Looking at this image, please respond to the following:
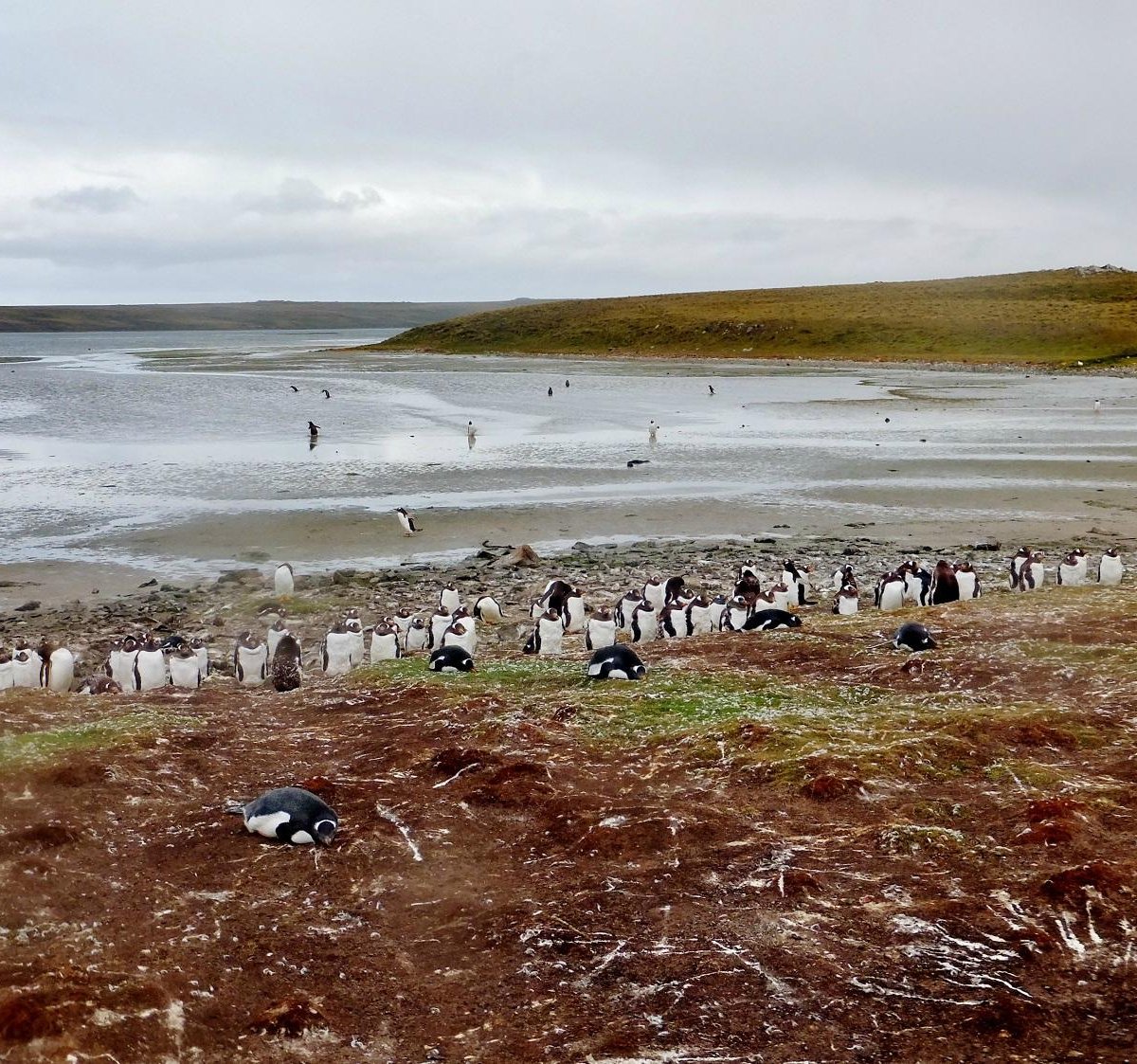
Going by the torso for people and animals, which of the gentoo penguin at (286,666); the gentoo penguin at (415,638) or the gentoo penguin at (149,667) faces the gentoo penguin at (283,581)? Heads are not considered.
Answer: the gentoo penguin at (286,666)

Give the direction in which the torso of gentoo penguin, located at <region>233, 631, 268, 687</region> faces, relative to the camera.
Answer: toward the camera

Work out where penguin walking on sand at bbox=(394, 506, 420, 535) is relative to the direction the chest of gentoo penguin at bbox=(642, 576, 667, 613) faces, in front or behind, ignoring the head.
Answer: behind

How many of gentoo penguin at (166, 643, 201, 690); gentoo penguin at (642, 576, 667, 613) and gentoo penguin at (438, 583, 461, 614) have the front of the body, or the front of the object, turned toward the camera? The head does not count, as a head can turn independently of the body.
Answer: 3

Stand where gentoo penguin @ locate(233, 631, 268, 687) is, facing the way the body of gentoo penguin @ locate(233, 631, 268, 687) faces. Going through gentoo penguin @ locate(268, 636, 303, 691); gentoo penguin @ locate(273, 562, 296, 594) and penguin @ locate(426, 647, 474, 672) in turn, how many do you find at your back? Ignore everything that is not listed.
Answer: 1

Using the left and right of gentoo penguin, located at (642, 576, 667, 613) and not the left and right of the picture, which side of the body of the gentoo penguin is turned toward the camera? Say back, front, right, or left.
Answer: front

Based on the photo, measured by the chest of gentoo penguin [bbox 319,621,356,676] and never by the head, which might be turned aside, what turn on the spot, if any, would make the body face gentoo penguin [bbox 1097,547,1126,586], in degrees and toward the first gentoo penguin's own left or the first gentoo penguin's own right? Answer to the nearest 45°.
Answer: approximately 90° to the first gentoo penguin's own left

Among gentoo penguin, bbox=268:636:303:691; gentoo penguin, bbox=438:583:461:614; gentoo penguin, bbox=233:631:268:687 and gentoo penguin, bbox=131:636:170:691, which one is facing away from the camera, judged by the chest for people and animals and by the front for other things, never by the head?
gentoo penguin, bbox=268:636:303:691

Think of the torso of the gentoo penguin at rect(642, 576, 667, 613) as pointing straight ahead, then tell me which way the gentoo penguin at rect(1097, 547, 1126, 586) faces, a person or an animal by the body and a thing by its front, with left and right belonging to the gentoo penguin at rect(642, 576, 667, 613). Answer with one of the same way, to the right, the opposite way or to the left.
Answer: the same way

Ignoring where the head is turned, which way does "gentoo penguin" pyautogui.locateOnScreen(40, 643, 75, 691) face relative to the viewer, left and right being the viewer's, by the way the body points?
facing the viewer

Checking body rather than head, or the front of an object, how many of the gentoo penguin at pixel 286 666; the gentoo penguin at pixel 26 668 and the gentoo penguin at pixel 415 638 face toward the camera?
2

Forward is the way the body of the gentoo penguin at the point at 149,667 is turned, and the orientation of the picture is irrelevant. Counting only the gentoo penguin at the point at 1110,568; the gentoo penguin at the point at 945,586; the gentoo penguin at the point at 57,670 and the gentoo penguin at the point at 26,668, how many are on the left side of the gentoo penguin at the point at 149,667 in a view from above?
2

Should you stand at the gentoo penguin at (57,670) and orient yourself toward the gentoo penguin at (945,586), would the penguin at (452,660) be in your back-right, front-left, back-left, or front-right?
front-right

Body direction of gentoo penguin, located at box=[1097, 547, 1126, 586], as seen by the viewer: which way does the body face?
toward the camera

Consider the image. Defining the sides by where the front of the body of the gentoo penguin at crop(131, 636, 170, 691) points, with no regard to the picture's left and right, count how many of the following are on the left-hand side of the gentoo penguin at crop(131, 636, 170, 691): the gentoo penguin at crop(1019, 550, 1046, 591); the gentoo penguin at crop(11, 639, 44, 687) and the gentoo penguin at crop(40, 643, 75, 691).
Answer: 1

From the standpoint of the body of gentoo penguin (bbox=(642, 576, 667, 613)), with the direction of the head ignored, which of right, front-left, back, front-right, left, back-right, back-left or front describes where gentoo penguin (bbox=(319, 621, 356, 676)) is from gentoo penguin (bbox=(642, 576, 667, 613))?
front-right

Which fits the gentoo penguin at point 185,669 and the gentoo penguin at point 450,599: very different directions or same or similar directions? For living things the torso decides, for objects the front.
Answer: same or similar directions
